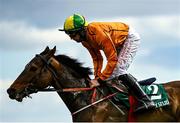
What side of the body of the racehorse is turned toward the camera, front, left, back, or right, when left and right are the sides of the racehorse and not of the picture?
left

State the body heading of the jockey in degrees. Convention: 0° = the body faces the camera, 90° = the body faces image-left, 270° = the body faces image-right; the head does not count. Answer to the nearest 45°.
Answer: approximately 90°
